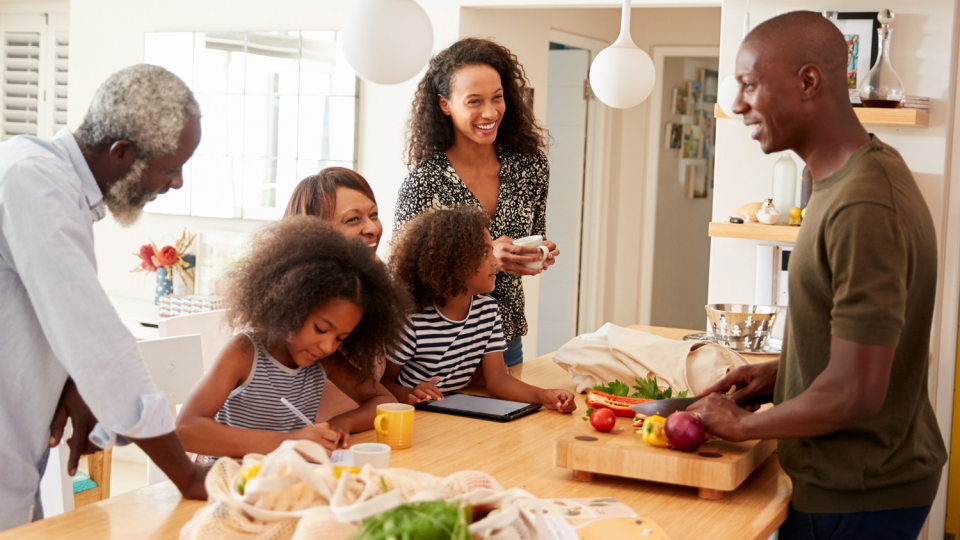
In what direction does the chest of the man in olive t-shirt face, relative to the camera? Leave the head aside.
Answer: to the viewer's left

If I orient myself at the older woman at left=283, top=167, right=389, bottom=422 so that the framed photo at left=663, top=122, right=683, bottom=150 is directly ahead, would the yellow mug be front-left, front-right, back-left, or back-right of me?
back-right

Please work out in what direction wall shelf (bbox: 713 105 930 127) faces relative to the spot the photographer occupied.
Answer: facing the viewer

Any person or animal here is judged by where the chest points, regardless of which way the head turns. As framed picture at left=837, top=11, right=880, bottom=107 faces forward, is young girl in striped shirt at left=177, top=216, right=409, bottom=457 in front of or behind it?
in front

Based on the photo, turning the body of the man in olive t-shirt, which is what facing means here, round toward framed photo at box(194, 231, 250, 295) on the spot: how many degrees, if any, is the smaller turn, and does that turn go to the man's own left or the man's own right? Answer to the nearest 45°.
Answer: approximately 45° to the man's own right

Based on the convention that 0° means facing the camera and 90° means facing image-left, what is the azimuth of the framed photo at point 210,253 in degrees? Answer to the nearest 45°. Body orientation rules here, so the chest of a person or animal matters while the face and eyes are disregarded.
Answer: approximately 0°

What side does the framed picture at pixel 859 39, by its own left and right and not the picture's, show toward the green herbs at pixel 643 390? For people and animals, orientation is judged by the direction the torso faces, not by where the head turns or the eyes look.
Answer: front

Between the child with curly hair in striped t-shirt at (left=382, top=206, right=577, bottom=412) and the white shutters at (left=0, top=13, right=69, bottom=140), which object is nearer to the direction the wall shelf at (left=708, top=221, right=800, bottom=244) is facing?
the child with curly hair in striped t-shirt

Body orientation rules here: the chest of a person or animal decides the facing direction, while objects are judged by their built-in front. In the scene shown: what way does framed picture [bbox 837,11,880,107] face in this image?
toward the camera

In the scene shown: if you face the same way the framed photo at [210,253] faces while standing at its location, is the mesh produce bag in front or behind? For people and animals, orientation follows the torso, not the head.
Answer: in front

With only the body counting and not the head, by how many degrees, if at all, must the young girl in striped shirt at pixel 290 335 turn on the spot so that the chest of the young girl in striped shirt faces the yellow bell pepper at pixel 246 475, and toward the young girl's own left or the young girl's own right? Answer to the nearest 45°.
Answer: approximately 45° to the young girl's own right

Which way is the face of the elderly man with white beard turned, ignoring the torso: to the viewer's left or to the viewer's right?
to the viewer's right

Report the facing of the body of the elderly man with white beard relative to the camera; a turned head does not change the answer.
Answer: to the viewer's right

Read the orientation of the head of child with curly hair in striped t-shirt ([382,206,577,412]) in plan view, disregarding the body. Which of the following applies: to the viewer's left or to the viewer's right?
to the viewer's right

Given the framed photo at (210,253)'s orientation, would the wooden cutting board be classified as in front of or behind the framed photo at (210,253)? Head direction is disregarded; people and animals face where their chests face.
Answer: in front
